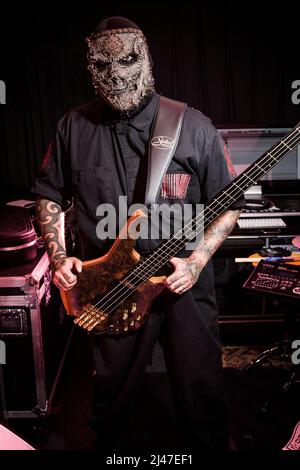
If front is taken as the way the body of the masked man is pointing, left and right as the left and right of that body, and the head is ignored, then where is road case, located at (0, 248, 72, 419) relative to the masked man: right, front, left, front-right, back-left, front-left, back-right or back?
back-right

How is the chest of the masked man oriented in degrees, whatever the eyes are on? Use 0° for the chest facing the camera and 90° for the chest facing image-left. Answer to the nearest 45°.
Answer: approximately 0°
